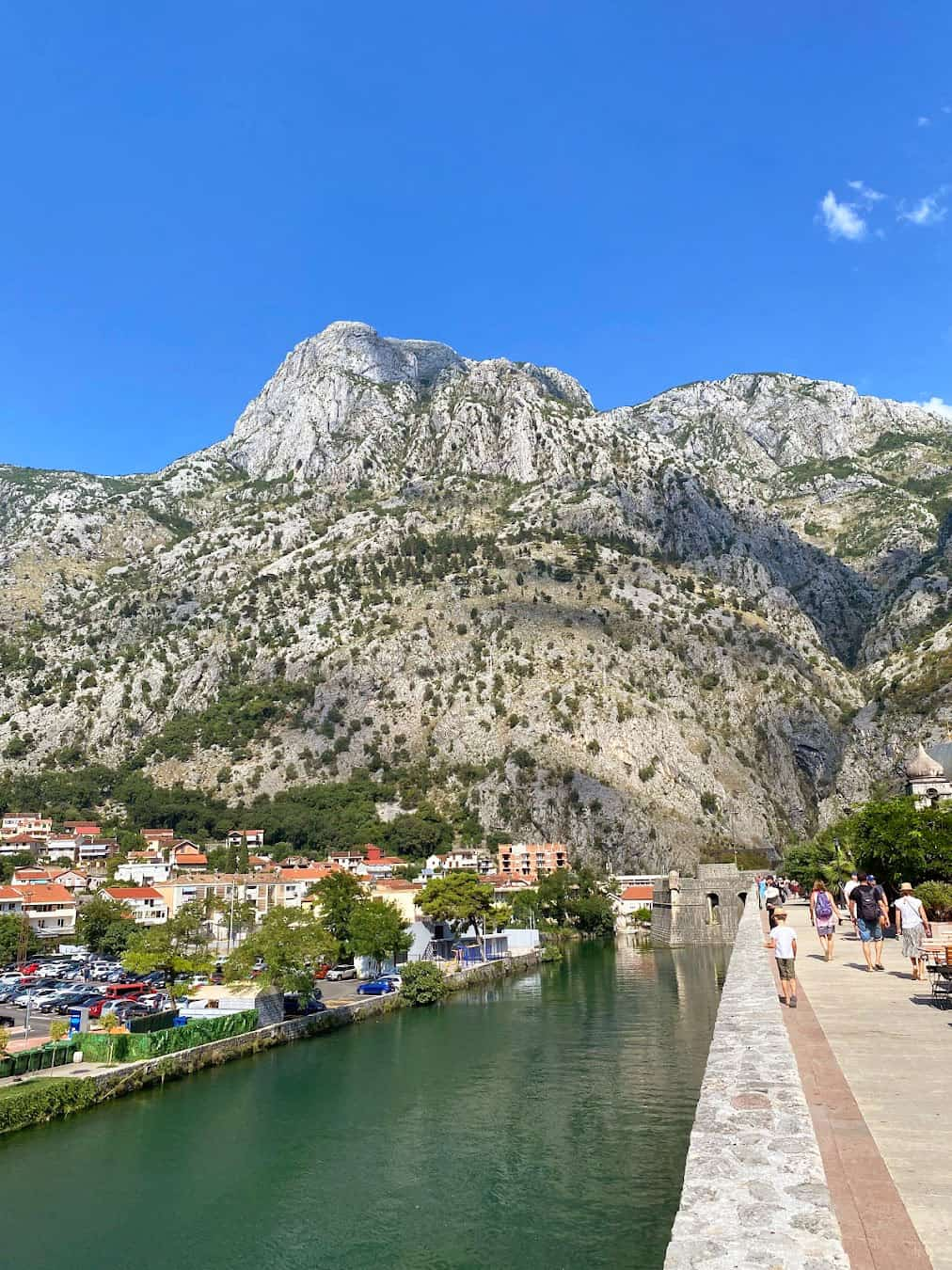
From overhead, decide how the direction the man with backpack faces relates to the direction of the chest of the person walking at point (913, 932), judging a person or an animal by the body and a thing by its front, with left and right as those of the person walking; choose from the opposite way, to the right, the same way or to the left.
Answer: the same way

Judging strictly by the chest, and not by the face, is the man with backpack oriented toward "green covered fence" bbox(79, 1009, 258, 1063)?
no
